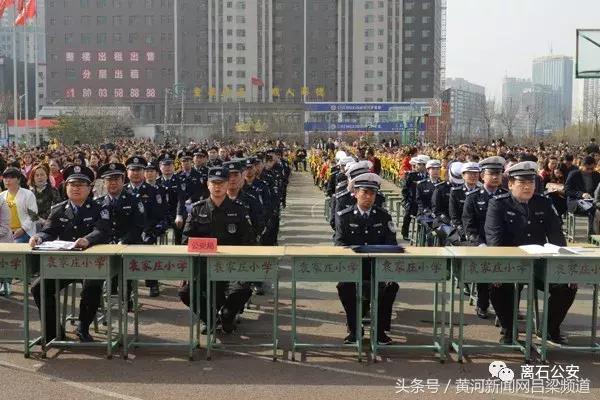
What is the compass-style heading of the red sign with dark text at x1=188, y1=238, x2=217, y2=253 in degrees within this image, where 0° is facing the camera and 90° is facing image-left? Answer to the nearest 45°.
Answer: approximately 0°

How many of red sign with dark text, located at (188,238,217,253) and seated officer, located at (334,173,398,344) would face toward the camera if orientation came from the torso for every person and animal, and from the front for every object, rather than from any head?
2

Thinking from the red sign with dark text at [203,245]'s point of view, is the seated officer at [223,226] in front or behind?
behind

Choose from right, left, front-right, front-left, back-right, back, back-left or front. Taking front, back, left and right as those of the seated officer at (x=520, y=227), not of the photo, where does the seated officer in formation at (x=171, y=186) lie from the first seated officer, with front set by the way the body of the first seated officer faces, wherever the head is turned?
back-right

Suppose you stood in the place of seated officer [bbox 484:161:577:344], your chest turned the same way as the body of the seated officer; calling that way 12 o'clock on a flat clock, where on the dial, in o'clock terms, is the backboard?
The backboard is roughly at 6 o'clock from the seated officer.

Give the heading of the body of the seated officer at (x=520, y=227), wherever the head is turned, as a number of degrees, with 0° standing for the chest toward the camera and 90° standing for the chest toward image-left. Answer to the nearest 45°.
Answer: approximately 0°

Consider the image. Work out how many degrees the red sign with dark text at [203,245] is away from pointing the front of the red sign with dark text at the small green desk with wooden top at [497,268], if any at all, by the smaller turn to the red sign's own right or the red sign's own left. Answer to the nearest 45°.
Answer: approximately 90° to the red sign's own left
